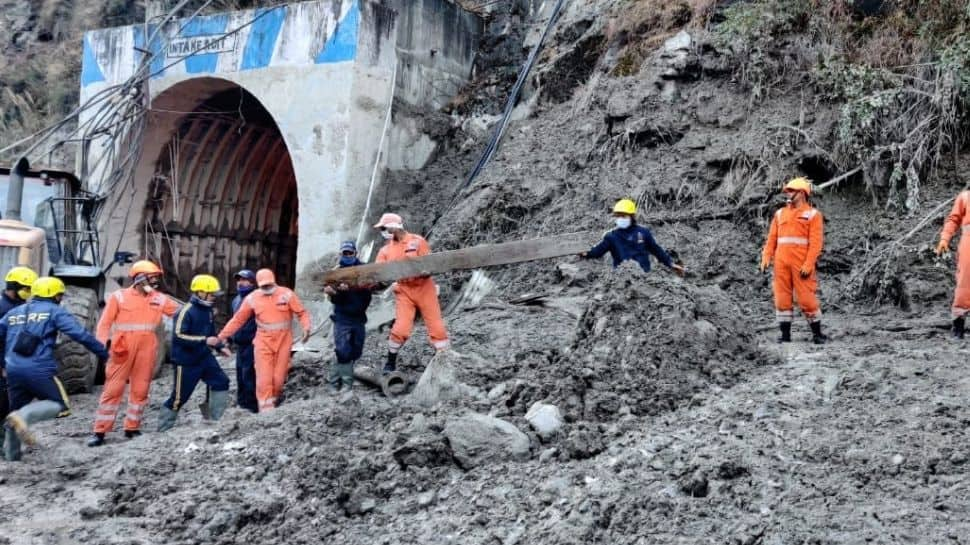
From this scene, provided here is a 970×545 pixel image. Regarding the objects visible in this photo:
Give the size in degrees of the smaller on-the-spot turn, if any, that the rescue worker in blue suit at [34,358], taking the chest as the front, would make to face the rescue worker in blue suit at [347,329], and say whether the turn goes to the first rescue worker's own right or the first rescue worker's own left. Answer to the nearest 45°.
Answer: approximately 45° to the first rescue worker's own right

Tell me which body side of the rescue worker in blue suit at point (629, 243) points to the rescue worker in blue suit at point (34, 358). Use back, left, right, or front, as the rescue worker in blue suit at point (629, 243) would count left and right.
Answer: right

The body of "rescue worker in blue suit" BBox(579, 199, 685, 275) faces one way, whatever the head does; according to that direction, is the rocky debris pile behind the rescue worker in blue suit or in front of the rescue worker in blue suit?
in front

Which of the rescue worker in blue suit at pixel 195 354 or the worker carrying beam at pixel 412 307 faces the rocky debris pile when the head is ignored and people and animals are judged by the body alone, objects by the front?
the rescue worker in blue suit

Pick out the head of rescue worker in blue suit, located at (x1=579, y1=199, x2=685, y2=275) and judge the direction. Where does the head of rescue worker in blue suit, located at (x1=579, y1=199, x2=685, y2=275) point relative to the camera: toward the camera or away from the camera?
toward the camera

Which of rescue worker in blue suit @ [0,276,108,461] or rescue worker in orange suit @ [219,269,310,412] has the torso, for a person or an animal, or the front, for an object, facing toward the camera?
the rescue worker in orange suit

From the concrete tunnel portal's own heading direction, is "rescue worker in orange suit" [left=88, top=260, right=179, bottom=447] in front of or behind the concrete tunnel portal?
in front

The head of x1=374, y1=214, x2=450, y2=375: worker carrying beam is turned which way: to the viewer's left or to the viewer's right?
to the viewer's left

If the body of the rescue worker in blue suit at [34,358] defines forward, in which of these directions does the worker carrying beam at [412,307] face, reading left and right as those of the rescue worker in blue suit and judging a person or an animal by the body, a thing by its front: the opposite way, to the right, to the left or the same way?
the opposite way

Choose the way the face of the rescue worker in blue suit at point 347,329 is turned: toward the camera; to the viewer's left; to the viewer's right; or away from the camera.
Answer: toward the camera

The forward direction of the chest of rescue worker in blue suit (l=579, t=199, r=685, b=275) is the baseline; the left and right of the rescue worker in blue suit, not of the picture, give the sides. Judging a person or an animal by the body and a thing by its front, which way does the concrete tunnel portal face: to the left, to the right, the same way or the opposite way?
the same way

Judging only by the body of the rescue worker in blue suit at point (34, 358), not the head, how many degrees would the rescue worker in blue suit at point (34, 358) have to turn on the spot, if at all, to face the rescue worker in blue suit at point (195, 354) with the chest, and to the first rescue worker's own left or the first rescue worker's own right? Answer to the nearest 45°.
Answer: approximately 45° to the first rescue worker's own right

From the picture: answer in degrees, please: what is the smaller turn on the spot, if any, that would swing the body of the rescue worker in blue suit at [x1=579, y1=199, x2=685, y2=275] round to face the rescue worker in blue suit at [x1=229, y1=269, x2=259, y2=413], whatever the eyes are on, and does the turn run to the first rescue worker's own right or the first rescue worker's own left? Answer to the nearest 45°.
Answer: approximately 90° to the first rescue worker's own right

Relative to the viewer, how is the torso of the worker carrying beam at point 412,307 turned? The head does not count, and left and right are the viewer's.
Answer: facing the viewer and to the left of the viewer

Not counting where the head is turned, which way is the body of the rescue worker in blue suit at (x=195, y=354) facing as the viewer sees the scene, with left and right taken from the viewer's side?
facing the viewer and to the right of the viewer

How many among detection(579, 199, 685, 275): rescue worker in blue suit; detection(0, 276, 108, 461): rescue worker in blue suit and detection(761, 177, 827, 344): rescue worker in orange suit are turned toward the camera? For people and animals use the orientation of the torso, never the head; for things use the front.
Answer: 2

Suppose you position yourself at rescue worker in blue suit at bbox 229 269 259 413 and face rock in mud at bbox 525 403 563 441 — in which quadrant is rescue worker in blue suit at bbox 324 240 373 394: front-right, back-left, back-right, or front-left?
front-left

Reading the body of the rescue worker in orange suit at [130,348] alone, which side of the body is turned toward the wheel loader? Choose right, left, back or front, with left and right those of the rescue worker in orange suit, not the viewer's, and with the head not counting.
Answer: back

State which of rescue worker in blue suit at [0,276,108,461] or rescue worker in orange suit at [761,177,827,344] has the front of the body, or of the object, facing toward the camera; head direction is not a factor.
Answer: the rescue worker in orange suit
